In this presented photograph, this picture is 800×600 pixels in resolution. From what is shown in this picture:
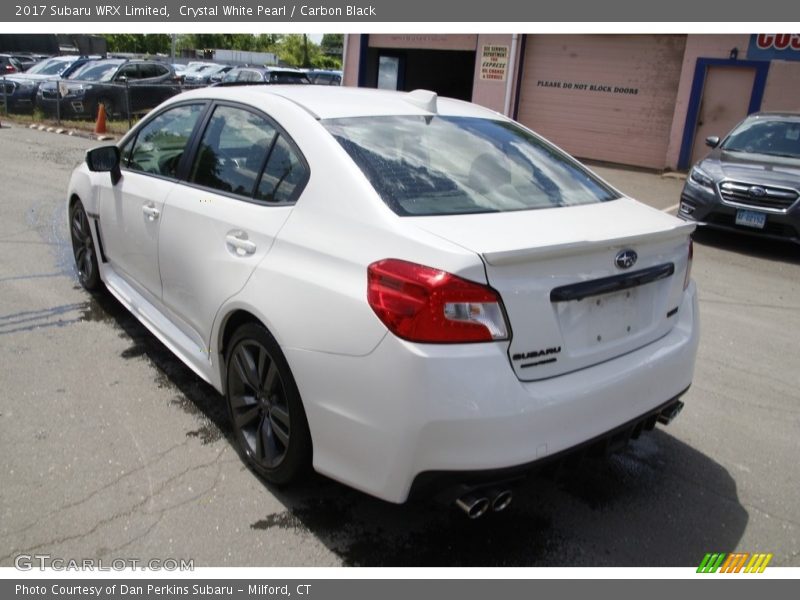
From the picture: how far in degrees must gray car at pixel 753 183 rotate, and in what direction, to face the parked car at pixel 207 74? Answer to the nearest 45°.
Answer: approximately 90° to its right

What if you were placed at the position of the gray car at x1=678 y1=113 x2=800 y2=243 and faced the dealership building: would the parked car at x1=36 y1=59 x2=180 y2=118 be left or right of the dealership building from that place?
left

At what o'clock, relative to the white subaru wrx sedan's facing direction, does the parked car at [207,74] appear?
The parked car is roughly at 1 o'clock from the white subaru wrx sedan.

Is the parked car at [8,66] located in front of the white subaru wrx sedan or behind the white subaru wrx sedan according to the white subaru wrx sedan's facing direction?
in front

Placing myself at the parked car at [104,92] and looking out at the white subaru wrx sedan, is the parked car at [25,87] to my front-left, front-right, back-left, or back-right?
back-right

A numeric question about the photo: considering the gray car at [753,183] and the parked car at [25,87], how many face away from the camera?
0

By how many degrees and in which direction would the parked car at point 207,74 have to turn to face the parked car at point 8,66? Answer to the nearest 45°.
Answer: approximately 45° to its right

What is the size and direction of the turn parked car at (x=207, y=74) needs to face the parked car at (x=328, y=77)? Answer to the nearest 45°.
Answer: approximately 45° to its left

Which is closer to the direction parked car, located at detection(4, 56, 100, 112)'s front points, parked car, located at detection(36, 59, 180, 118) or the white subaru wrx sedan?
the white subaru wrx sedan

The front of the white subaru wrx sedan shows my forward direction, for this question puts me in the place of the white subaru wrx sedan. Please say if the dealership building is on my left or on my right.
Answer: on my right

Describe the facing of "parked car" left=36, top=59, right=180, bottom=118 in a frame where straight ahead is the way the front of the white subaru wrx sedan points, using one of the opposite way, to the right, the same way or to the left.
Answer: to the left

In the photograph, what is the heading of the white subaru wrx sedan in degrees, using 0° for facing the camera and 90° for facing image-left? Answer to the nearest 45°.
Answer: approximately 135°

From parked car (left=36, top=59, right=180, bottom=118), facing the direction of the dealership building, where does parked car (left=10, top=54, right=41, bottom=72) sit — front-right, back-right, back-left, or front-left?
back-left

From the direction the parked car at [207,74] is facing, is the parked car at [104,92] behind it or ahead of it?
ahead

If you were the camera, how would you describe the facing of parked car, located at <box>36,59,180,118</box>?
facing the viewer and to the left of the viewer

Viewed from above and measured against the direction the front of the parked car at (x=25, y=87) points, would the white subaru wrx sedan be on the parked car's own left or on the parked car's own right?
on the parked car's own left
